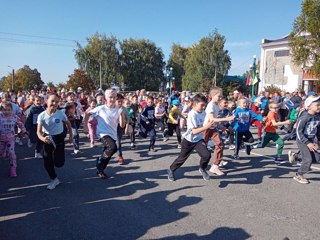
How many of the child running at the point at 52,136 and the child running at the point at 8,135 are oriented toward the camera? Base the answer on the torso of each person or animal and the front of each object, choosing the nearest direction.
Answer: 2

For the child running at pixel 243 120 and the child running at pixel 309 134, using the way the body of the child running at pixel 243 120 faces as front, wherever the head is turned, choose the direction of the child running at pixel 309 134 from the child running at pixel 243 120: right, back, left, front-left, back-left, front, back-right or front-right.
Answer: front

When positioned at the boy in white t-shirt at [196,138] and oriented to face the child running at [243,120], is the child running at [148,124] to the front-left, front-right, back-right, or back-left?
front-left

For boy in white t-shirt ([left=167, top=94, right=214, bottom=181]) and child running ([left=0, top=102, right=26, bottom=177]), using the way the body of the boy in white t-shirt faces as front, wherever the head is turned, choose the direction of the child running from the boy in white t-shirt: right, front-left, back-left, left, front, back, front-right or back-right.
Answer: back-right

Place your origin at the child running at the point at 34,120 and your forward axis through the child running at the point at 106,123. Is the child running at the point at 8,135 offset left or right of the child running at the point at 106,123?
right

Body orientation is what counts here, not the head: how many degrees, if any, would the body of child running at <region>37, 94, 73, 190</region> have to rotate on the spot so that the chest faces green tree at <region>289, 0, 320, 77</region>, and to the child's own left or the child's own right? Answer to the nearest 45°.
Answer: approximately 135° to the child's own left

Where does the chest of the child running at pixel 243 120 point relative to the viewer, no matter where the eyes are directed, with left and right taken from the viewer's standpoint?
facing the viewer and to the right of the viewer

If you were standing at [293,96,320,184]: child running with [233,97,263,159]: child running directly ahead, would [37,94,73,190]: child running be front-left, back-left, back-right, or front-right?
front-left

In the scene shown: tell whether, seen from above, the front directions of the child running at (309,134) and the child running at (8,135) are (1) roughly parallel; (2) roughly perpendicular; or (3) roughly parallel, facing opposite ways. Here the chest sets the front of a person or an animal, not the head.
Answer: roughly parallel

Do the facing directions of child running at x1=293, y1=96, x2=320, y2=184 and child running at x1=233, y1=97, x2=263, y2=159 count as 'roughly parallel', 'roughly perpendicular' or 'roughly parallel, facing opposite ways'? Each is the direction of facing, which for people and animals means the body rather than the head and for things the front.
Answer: roughly parallel

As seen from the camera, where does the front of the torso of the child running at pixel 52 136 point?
toward the camera
